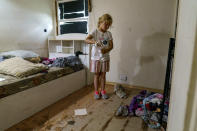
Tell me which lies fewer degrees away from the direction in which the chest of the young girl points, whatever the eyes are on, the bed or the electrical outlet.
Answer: the bed

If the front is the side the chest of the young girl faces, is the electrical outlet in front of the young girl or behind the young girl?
behind

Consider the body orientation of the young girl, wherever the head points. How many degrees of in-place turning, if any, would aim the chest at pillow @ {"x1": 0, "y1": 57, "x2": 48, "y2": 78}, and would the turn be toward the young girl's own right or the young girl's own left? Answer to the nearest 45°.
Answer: approximately 90° to the young girl's own right

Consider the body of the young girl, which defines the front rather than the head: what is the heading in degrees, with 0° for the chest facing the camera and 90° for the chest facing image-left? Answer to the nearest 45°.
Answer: approximately 0°

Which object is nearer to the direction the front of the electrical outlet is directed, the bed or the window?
the bed

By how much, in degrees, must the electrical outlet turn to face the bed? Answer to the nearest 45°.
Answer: approximately 45° to its right
